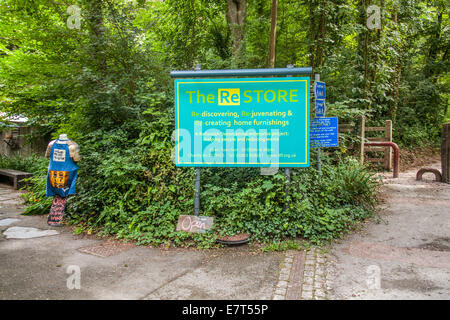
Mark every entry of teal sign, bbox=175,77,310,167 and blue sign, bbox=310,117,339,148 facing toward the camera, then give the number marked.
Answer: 2

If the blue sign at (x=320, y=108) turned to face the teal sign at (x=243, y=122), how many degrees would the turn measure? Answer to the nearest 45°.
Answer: approximately 45° to its right

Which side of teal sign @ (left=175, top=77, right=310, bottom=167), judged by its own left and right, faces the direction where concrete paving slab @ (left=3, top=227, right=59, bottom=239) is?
right

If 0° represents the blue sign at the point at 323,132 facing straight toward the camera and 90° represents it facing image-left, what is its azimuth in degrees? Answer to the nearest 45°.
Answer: approximately 0°

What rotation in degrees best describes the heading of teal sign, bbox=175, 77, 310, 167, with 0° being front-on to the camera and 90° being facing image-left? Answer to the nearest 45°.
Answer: approximately 0°
